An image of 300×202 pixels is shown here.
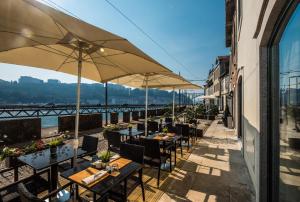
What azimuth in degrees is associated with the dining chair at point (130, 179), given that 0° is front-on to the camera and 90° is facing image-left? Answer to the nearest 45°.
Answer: approximately 45°

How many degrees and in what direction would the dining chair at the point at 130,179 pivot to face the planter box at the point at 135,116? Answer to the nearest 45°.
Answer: approximately 135° to its right

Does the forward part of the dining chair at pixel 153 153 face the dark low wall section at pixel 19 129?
no

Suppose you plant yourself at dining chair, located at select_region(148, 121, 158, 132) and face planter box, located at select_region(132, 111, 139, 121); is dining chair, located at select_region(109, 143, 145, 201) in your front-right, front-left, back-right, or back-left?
back-left

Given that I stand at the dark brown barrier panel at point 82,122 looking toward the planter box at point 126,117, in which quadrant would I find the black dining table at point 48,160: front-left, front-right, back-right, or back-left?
back-right

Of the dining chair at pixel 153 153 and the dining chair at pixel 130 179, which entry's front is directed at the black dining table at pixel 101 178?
the dining chair at pixel 130 179

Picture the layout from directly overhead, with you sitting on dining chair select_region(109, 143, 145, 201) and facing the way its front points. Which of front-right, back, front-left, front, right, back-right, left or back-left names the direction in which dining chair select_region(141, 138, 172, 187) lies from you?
back

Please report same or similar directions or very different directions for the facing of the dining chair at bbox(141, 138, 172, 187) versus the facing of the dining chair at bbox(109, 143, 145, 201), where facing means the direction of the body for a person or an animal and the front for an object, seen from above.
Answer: very different directions

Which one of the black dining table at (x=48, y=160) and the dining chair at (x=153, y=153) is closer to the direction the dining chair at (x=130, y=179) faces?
the black dining table

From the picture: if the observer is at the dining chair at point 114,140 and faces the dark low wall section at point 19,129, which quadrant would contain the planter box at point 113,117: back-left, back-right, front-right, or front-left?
front-right

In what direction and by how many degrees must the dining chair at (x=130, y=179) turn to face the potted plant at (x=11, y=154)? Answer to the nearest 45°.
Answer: approximately 45° to its right

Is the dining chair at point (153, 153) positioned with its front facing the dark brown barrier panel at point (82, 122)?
no

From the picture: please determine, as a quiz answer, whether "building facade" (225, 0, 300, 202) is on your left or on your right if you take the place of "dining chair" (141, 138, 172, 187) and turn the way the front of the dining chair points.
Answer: on your right

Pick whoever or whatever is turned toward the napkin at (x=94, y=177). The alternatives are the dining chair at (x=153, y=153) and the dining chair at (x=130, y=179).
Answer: the dining chair at (x=130, y=179)
